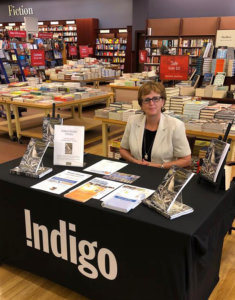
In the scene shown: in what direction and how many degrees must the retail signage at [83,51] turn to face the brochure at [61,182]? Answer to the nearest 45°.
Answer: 0° — it already faces it

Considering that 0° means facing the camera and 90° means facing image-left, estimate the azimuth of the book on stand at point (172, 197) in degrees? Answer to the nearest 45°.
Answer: approximately 45°

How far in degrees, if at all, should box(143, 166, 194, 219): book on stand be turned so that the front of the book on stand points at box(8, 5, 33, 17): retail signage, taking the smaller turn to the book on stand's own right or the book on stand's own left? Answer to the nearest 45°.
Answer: approximately 90° to the book on stand's own right

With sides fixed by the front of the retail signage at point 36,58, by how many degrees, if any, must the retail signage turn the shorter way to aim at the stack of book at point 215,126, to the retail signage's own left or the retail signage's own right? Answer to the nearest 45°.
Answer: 0° — it already faces it

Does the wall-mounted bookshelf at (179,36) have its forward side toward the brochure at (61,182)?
yes

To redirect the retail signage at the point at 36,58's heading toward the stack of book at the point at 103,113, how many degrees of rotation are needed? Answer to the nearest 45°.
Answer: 0° — it already faces it

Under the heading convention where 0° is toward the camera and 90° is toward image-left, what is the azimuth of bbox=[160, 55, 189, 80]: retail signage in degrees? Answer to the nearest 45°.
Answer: approximately 0°

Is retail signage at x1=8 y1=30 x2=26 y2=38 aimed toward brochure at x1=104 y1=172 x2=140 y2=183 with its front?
yes

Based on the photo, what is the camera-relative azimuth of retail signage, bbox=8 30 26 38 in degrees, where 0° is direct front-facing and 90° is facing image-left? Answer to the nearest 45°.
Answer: approximately 0°

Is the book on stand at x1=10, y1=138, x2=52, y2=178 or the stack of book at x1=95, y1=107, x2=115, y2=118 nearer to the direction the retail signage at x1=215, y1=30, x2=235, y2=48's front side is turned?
the book on stand
